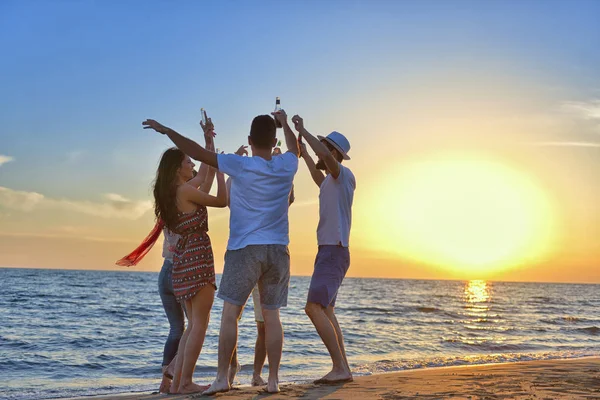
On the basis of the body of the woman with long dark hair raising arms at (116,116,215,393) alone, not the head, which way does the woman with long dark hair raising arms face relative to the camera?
to the viewer's right

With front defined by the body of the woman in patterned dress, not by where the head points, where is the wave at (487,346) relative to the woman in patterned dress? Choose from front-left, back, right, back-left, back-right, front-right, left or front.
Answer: front-left

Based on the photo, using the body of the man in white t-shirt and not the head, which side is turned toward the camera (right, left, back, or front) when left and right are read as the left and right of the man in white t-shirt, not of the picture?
back

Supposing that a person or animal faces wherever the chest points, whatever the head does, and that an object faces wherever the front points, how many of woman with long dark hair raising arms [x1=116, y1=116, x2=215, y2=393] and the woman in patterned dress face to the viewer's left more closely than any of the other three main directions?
0

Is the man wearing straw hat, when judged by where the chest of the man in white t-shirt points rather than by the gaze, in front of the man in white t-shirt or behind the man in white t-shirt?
in front

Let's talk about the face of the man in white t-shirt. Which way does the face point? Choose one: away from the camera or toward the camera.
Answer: away from the camera

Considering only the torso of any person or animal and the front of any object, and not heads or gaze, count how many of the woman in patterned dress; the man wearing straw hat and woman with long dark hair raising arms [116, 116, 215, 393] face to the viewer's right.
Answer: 2

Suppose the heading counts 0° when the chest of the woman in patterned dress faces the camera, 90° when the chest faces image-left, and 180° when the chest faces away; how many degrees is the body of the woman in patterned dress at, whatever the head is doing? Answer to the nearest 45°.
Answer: approximately 270°

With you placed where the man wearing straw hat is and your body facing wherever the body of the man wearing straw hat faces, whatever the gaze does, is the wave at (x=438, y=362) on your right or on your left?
on your right

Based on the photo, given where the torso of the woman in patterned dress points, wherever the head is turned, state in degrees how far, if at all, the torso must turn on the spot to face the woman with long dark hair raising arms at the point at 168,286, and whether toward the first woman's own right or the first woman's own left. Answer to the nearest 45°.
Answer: approximately 90° to the first woman's own left
